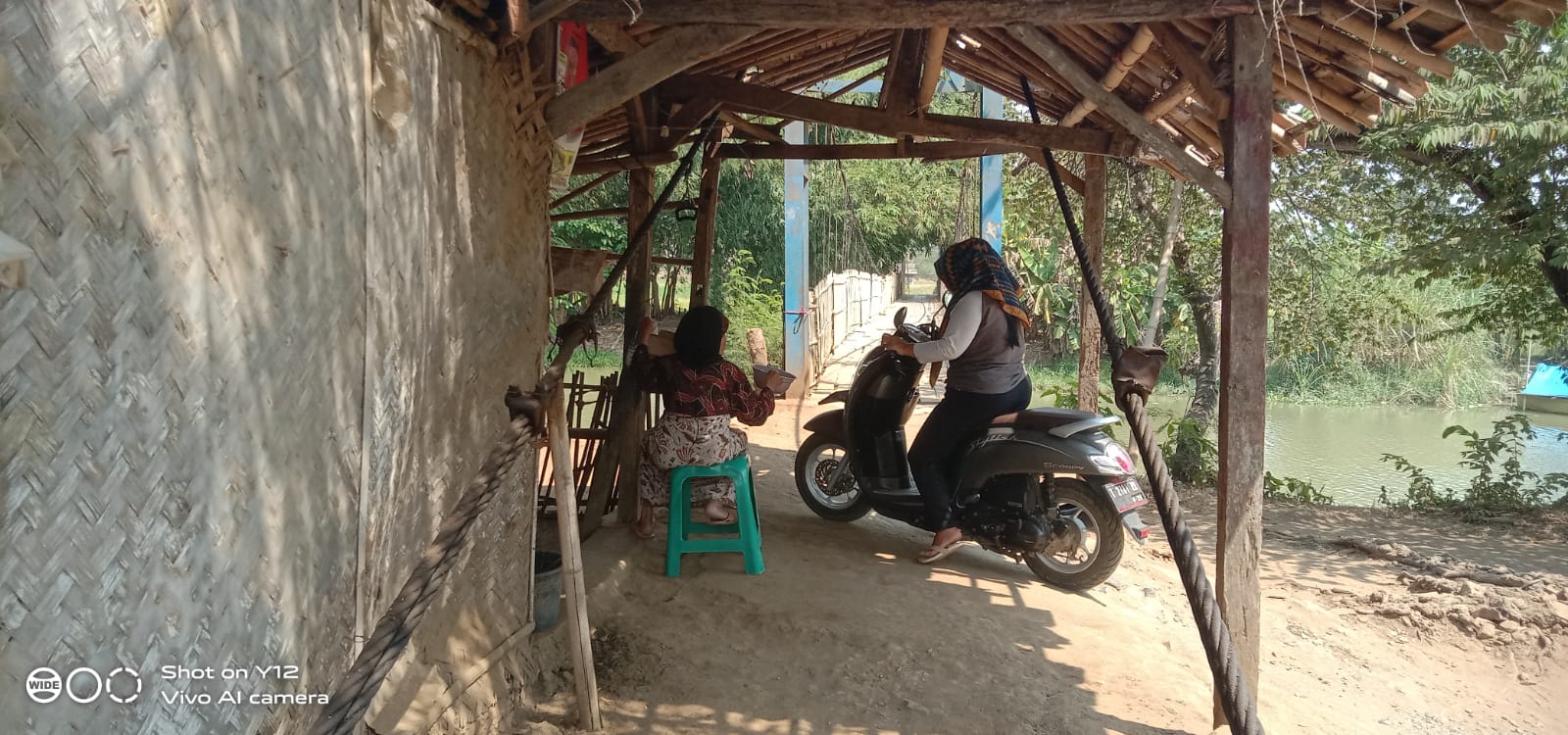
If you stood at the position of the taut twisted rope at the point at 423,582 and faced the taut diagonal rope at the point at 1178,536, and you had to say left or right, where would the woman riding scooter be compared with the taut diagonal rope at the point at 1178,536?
left

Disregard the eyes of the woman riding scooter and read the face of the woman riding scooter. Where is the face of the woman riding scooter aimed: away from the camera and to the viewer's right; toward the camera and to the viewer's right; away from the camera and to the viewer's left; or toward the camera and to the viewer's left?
away from the camera and to the viewer's left

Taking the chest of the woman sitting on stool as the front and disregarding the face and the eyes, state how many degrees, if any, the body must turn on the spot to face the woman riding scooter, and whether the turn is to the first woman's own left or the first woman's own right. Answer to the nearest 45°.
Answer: approximately 90° to the first woman's own right

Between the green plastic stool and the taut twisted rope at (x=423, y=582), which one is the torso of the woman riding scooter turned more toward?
the green plastic stool

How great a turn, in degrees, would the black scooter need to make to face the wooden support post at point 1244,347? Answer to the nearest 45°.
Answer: approximately 180°

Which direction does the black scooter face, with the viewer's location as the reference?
facing away from the viewer and to the left of the viewer

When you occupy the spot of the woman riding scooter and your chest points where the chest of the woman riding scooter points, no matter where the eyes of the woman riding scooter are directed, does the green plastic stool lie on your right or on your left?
on your left

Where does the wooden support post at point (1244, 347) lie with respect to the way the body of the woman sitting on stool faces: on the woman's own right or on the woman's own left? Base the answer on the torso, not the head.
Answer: on the woman's own right

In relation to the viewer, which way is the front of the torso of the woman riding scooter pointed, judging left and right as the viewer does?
facing away from the viewer and to the left of the viewer

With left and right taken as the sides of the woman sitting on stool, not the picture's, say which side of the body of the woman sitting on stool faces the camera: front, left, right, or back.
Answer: back

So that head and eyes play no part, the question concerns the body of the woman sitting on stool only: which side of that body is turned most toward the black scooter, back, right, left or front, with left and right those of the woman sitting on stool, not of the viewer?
right
